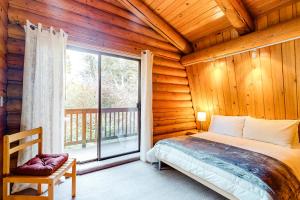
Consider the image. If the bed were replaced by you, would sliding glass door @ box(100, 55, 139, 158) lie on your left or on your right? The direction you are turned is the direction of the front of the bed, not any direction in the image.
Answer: on your right

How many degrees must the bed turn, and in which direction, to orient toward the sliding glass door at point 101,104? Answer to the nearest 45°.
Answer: approximately 45° to its right

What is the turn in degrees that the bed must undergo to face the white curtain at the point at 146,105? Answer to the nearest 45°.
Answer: approximately 90° to its right

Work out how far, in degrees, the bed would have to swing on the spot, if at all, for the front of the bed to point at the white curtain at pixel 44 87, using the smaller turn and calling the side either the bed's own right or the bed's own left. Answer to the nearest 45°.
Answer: approximately 45° to the bed's own right

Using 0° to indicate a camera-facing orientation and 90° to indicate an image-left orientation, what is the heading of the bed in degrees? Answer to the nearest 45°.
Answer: approximately 45°
